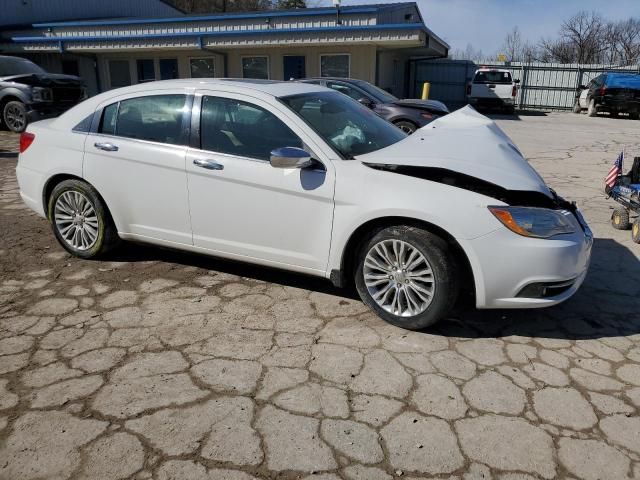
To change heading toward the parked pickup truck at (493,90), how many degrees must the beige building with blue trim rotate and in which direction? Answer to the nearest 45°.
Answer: approximately 90° to its left

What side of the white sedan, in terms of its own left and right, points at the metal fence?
left

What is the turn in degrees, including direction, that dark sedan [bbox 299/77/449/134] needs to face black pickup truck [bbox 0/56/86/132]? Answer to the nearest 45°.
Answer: approximately 135° to its right

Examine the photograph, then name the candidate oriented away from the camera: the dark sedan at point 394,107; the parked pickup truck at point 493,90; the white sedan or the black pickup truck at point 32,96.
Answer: the parked pickup truck

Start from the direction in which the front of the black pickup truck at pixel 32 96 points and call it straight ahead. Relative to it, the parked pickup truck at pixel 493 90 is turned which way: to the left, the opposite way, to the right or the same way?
to the left

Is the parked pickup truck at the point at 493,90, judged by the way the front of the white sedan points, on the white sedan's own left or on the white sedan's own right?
on the white sedan's own left

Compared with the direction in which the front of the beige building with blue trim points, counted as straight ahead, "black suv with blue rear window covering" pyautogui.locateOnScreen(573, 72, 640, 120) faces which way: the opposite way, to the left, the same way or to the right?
the opposite way

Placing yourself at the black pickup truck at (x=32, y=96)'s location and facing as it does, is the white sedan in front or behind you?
in front

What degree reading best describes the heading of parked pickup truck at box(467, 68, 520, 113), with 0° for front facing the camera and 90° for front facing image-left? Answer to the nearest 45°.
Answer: approximately 180°

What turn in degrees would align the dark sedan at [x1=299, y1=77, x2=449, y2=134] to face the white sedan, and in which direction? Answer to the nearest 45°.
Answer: approximately 45° to its right

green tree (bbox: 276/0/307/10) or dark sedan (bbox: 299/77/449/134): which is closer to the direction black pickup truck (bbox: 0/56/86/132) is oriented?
the dark sedan

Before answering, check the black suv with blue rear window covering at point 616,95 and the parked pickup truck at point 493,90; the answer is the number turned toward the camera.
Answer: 0

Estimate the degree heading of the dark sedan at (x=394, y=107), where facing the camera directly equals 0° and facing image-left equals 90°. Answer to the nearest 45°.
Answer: approximately 315°
